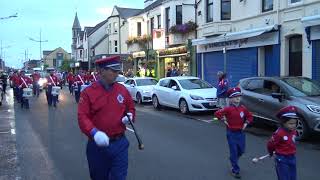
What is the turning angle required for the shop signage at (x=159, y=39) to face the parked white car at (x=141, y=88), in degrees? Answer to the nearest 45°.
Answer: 0° — it already faces it

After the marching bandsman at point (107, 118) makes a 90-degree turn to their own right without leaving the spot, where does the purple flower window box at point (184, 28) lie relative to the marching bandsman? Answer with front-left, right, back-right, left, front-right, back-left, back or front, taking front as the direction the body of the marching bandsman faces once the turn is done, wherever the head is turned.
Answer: back-right

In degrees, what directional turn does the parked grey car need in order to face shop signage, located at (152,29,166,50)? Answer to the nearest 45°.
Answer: approximately 135° to its left

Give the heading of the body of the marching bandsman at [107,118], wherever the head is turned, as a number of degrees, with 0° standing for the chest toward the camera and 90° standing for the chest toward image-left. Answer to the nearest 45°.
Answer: approximately 315°
